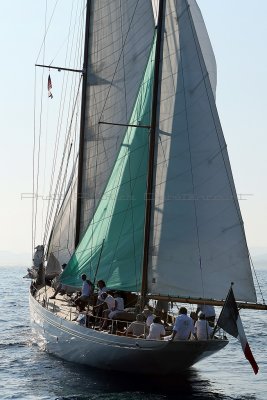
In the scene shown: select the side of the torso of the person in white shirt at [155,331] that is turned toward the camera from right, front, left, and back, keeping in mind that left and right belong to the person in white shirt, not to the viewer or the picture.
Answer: back

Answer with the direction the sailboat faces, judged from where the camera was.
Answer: facing away from the viewer and to the left of the viewer
